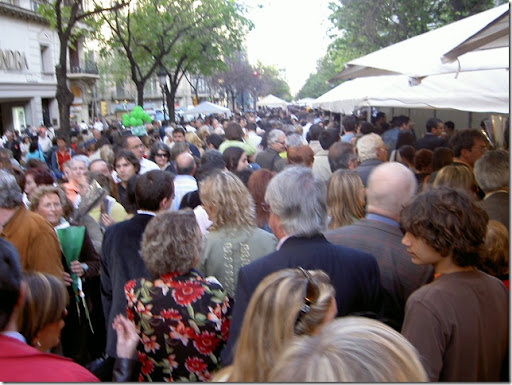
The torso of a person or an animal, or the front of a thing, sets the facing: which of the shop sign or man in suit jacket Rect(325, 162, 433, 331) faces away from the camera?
the man in suit jacket

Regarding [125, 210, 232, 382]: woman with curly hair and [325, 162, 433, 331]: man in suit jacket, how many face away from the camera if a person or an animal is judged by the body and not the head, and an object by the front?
2

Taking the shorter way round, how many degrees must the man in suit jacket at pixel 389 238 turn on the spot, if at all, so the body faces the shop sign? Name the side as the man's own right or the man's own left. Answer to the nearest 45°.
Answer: approximately 45° to the man's own left

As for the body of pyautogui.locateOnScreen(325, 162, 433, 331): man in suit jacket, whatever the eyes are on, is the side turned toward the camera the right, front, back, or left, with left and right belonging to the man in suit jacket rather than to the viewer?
back

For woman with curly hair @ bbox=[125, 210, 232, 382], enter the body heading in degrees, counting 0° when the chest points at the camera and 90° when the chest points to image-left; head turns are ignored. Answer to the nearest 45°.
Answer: approximately 180°

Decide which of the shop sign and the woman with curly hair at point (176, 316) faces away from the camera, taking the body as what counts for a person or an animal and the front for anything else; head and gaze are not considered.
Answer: the woman with curly hair

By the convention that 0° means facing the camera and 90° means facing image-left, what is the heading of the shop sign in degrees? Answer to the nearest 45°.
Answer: approximately 315°

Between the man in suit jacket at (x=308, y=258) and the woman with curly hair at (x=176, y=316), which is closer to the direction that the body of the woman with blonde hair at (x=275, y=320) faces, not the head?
the man in suit jacket

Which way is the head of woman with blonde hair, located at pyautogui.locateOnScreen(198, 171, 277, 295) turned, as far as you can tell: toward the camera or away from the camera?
away from the camera
